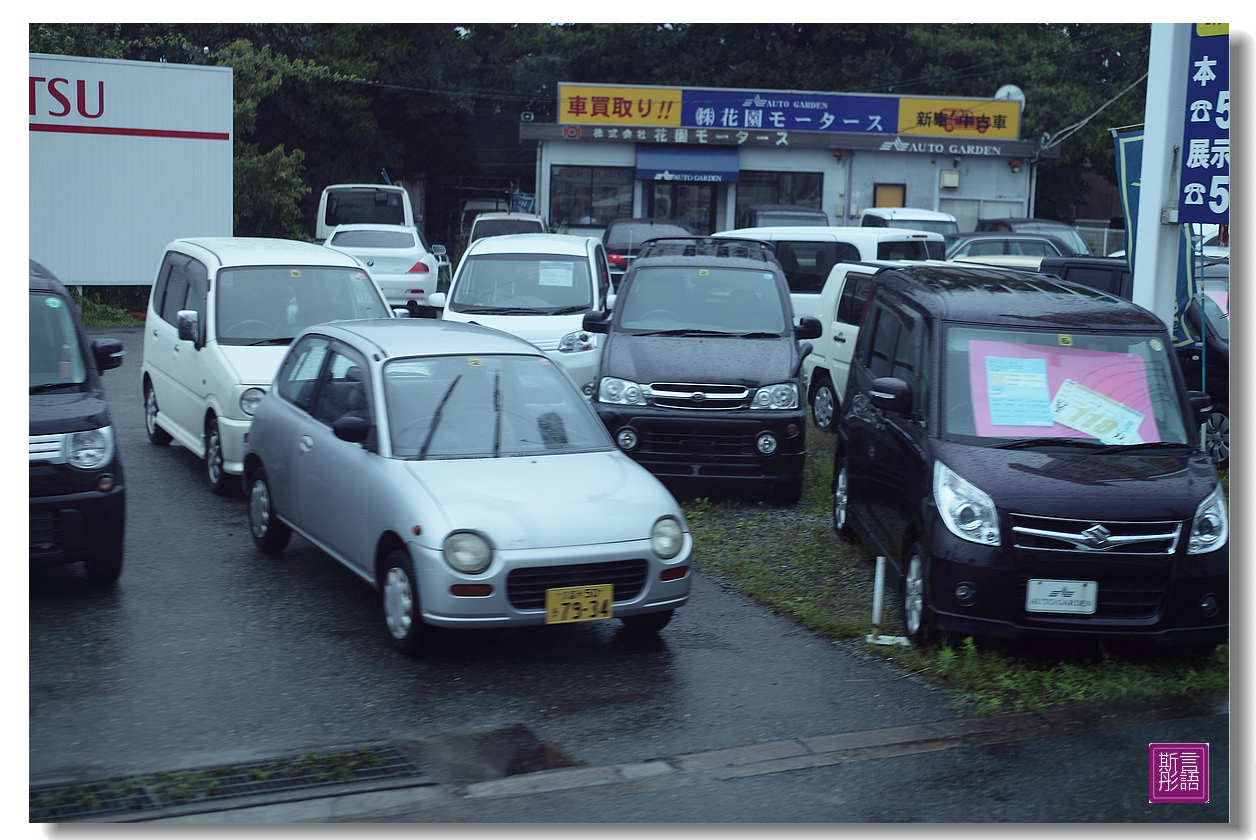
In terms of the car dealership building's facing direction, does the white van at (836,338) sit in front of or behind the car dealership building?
in front

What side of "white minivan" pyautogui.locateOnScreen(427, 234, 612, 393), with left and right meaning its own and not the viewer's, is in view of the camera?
front

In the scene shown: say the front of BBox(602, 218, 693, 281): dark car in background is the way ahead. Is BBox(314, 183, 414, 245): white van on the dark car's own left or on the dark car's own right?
on the dark car's own left

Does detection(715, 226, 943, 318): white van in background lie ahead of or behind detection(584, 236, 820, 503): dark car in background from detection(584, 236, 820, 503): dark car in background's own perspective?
behind

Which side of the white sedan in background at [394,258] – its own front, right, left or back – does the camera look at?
back

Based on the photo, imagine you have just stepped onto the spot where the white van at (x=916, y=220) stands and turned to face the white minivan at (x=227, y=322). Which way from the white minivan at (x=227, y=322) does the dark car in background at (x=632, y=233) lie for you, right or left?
right

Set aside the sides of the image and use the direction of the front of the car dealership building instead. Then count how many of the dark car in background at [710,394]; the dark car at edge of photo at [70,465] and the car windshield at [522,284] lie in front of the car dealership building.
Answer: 3

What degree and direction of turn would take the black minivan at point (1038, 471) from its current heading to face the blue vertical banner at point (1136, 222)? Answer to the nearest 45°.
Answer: approximately 135° to its left

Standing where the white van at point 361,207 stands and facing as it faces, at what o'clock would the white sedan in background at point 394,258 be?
The white sedan in background is roughly at 6 o'clock from the white van.

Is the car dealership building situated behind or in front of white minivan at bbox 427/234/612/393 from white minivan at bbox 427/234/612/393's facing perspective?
behind

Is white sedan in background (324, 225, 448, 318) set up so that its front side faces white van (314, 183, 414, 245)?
yes
